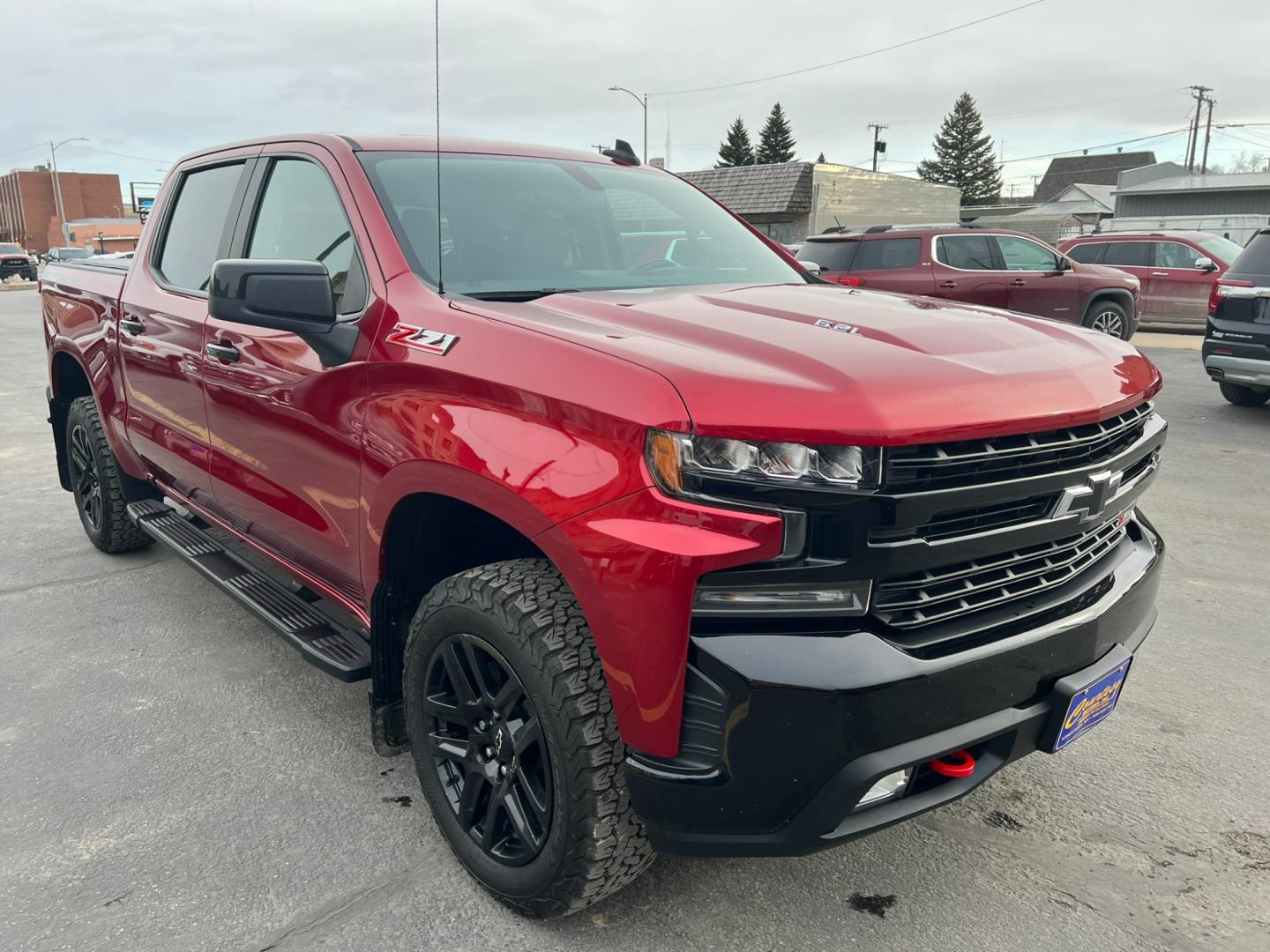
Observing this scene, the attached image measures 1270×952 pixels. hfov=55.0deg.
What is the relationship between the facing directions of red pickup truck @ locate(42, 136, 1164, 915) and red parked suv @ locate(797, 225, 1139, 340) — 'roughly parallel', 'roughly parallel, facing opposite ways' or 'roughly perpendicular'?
roughly perpendicular

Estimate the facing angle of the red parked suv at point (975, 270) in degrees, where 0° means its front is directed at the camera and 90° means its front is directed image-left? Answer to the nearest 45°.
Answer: approximately 225°

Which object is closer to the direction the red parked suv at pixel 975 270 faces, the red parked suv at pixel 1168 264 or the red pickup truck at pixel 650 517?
the red parked suv

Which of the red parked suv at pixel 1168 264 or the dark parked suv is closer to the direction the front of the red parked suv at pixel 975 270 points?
the red parked suv

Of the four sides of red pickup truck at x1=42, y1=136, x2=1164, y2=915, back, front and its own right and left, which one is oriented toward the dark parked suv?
left

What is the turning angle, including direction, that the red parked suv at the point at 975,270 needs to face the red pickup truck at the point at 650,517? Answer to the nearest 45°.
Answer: approximately 135° to its right

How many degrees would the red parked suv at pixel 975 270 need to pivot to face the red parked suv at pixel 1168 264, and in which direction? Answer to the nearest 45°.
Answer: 0° — it already faces it

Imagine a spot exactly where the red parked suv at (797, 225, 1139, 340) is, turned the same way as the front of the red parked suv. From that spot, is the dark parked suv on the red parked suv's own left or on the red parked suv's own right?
on the red parked suv's own right
